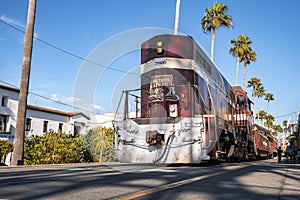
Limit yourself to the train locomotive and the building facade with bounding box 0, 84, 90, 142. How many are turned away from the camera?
0

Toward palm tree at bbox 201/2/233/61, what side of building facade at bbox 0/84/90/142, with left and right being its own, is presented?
front

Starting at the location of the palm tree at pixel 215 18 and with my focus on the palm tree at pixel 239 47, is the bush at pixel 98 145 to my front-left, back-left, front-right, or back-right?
back-left

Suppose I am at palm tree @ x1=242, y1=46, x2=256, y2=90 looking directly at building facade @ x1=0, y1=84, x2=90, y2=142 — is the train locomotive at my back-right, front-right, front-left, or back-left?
front-left

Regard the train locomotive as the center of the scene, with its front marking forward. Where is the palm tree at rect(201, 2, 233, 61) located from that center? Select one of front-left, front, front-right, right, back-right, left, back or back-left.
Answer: back-right

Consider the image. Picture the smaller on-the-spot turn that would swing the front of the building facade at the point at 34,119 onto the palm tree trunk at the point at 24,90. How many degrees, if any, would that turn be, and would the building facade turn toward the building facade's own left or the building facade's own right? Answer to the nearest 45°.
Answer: approximately 45° to the building facade's own right

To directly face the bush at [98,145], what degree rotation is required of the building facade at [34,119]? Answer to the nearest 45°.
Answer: approximately 45° to its right

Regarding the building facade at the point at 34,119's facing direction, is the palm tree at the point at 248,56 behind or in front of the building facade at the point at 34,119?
in front

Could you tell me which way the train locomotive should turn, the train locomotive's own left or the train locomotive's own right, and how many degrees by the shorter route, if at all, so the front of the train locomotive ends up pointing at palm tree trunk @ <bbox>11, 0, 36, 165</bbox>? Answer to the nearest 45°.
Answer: approximately 45° to the train locomotive's own right

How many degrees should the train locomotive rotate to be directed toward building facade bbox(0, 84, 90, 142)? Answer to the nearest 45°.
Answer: approximately 90° to its right

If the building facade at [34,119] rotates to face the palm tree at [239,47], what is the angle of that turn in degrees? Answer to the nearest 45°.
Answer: approximately 45° to its left

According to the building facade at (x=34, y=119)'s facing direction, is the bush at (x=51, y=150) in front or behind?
in front

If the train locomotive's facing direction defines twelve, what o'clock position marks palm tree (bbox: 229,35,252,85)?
The palm tree is roughly at 5 o'clock from the train locomotive.

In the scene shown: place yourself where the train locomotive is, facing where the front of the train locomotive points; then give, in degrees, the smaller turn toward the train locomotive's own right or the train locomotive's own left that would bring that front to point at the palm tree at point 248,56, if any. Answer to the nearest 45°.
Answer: approximately 135° to the train locomotive's own right

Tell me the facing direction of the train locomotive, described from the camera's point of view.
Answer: facing the viewer and to the left of the viewer

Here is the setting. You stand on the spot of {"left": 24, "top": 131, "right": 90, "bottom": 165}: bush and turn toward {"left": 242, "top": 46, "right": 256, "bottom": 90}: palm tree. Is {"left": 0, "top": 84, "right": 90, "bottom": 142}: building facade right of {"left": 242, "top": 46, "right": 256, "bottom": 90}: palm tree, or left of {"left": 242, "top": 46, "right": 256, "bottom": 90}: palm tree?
left
